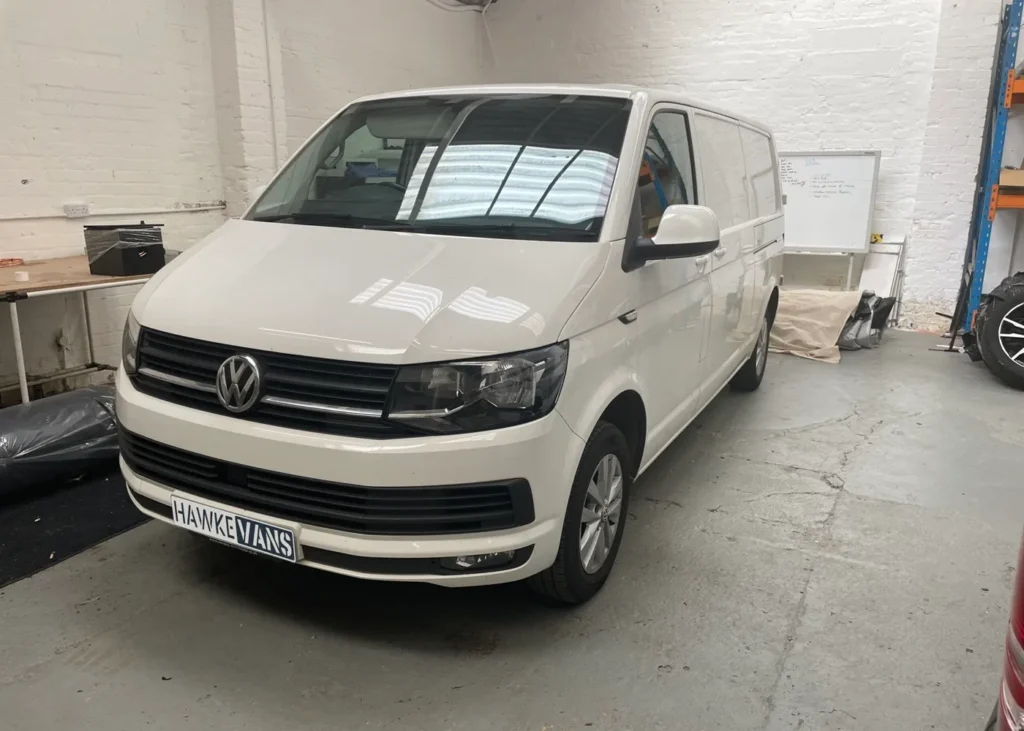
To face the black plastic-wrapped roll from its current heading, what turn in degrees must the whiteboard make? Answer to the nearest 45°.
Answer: approximately 45° to its right

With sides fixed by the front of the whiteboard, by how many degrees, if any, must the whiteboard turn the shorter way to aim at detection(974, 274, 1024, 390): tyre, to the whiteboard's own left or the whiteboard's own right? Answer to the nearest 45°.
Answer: approximately 45° to the whiteboard's own left

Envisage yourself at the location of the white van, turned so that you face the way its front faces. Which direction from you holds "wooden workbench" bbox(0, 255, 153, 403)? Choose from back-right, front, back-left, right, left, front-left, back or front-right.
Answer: right

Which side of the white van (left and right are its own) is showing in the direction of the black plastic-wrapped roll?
right

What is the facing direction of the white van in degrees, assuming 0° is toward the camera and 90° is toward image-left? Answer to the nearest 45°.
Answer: approximately 45°

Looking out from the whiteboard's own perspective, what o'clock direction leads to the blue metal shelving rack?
The blue metal shelving rack is roughly at 10 o'clock from the whiteboard.

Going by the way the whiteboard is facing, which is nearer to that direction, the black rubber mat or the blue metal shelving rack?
the black rubber mat

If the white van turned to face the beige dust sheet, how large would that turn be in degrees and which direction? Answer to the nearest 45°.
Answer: approximately 180°

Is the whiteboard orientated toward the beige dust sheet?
yes

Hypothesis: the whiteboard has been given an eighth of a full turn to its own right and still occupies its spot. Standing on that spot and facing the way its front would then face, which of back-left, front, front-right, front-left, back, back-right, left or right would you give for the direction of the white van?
front-left

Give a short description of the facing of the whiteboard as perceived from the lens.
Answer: facing the viewer
